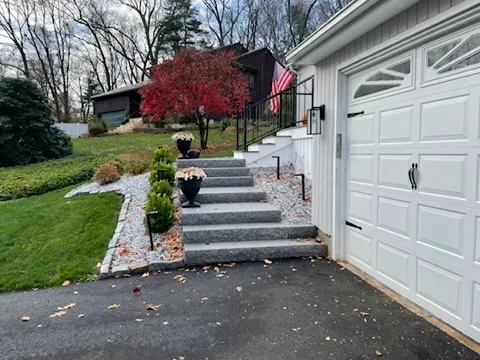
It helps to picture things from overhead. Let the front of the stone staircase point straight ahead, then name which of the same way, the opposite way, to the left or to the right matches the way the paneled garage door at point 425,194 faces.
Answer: to the right

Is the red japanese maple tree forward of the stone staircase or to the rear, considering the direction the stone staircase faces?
to the rear

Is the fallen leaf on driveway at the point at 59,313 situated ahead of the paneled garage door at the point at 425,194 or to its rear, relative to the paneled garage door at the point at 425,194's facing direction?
ahead

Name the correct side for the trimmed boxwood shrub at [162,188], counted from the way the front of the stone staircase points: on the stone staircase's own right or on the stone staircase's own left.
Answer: on the stone staircase's own right

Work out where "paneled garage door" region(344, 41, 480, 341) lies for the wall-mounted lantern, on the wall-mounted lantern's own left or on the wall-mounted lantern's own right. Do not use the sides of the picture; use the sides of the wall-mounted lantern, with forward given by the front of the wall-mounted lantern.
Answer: on the wall-mounted lantern's own left

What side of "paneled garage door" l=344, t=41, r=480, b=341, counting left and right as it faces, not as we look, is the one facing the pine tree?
right

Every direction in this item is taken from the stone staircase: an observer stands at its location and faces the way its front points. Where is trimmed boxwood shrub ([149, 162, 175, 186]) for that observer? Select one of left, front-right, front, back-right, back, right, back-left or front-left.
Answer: back-right

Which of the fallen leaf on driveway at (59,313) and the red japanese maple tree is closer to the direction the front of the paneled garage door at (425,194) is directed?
the fallen leaf on driveway

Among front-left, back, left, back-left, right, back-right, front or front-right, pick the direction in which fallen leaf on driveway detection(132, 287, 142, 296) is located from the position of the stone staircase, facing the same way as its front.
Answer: front-right

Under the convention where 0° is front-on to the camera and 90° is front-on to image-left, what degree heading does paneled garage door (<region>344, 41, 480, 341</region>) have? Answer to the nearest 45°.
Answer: approximately 45°

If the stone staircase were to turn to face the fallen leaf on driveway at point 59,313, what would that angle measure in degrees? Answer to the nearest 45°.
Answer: approximately 45° to its right

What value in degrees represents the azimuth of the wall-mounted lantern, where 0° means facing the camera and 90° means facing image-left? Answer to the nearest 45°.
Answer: approximately 45°

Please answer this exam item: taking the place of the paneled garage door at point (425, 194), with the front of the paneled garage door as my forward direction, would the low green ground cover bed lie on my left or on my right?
on my right
